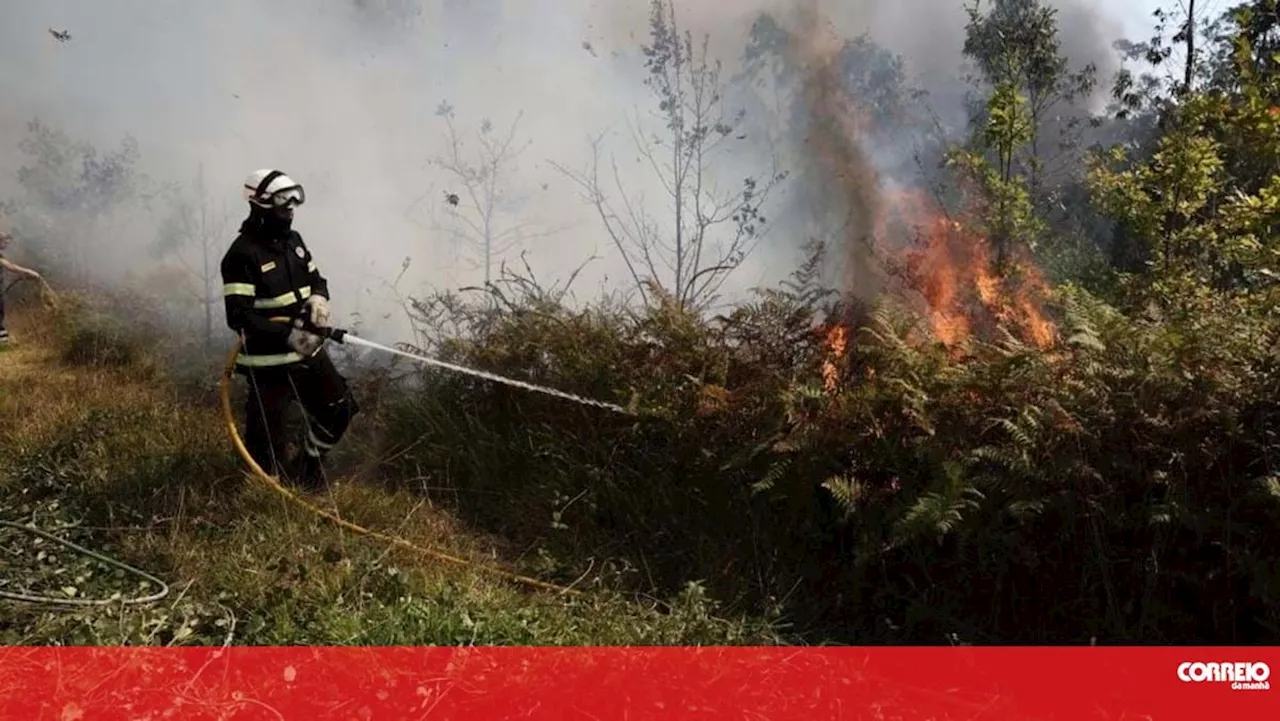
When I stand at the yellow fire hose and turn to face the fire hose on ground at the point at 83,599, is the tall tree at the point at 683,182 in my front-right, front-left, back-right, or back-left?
back-right

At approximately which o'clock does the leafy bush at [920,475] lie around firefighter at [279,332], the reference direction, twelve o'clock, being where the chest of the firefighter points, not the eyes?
The leafy bush is roughly at 12 o'clock from the firefighter.

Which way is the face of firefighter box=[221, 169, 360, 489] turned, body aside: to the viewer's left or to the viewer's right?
to the viewer's right

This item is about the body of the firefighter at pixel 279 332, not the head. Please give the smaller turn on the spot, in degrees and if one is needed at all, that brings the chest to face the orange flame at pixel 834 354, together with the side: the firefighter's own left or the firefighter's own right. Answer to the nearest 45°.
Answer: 0° — they already face it

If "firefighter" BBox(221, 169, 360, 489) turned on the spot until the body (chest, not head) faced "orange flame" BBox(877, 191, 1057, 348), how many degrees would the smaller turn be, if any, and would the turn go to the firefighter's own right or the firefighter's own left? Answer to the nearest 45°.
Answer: approximately 45° to the firefighter's own left

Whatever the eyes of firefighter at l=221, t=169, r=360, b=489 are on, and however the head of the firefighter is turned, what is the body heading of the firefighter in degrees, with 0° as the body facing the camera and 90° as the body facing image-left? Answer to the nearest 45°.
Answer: approximately 315°

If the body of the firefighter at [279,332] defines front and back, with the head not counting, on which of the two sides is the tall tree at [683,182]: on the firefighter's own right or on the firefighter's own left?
on the firefighter's own left

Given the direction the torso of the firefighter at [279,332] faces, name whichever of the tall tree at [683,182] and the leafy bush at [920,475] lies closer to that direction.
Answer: the leafy bush
